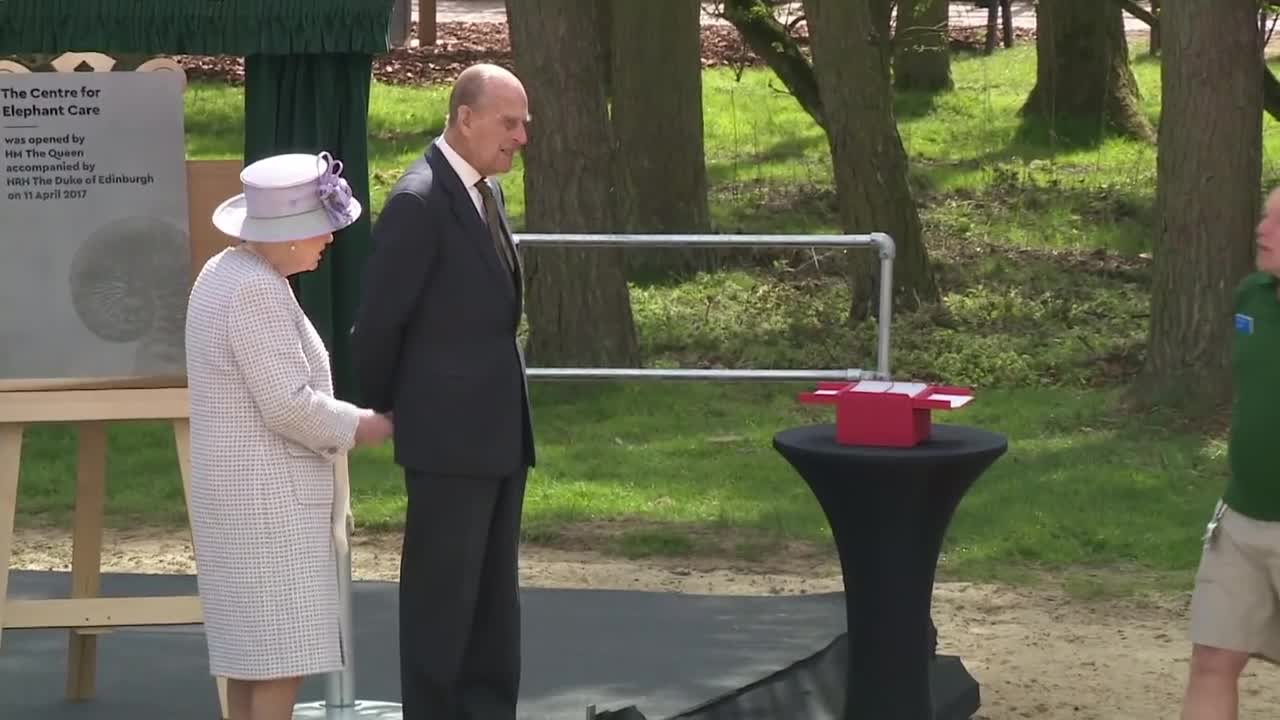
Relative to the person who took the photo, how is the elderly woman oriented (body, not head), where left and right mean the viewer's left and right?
facing to the right of the viewer

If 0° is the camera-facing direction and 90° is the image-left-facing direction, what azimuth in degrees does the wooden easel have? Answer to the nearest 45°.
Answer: approximately 0°

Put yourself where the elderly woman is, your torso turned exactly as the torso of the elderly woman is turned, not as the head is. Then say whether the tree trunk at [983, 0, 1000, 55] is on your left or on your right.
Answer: on your left

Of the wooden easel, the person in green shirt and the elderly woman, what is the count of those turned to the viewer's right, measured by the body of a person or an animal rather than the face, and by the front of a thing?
1

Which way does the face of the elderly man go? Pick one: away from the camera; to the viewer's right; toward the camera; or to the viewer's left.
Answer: to the viewer's right

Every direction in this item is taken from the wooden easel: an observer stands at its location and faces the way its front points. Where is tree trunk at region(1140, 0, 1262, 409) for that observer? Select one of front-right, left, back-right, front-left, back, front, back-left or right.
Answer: back-left

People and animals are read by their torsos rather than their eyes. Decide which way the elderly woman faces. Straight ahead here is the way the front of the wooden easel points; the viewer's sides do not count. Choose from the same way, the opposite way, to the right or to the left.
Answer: to the left

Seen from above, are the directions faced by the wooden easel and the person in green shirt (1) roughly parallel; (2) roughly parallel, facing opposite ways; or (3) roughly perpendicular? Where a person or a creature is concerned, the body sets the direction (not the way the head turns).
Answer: roughly perpendicular

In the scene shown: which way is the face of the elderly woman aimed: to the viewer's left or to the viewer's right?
to the viewer's right

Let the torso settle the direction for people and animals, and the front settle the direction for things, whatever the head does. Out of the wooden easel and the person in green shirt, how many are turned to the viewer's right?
0

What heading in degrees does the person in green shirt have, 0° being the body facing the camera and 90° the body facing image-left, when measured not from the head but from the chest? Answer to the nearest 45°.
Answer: approximately 45°
